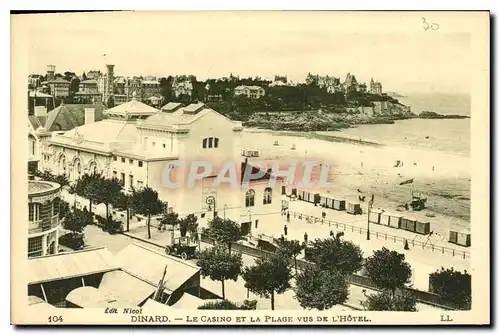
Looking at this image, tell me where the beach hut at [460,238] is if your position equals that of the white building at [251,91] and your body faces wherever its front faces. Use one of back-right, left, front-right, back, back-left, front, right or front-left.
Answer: front

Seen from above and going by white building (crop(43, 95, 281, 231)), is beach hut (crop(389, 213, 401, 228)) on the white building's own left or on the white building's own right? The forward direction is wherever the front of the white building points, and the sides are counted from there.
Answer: on the white building's own left

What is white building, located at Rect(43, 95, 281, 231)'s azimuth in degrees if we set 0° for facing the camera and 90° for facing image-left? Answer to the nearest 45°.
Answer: approximately 45°

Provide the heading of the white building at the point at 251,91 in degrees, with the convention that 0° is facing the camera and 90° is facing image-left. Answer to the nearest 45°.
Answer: approximately 0°

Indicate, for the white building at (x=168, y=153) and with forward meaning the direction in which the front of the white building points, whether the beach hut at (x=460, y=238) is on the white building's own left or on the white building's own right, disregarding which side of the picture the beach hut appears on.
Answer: on the white building's own left
